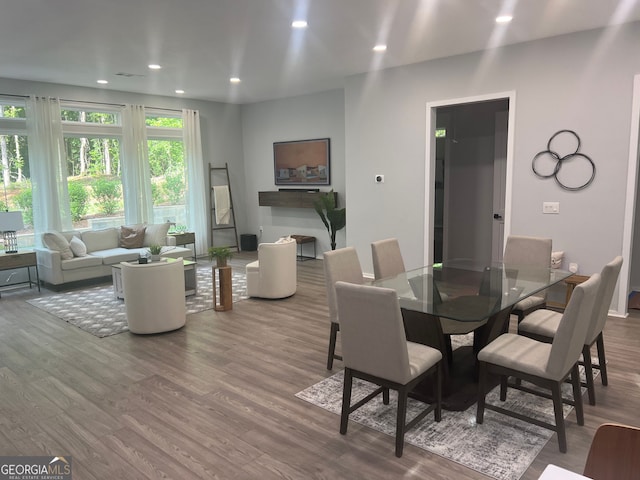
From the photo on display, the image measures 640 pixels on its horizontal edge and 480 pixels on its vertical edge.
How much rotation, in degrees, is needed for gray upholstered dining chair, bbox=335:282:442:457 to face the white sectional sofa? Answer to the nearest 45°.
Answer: approximately 90° to its left

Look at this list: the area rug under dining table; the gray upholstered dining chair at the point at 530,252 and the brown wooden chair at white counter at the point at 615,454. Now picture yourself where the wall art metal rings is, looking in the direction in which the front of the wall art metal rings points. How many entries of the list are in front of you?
3

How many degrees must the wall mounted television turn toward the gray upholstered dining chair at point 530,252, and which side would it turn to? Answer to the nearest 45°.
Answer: approximately 90° to its left

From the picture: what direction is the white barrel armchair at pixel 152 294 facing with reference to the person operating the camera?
facing away from the viewer

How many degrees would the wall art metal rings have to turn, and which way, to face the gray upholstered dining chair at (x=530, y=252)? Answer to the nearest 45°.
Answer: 0° — it already faces it

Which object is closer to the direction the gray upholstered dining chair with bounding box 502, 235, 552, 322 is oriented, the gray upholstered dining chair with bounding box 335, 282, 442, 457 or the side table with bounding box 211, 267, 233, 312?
the gray upholstered dining chair

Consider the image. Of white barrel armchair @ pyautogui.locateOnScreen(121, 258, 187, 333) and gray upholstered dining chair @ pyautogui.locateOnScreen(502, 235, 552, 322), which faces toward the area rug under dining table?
the gray upholstered dining chair

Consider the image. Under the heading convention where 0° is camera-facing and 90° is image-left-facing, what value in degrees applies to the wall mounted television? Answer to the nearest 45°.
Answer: approximately 45°

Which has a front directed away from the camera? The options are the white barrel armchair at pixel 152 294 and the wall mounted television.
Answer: the white barrel armchair

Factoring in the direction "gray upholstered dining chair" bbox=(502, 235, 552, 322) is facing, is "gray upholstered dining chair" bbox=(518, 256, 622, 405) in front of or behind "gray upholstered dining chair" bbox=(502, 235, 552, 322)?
in front

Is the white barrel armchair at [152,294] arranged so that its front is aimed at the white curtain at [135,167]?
yes

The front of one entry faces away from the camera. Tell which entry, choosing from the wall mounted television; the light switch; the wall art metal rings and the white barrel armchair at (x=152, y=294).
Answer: the white barrel armchair

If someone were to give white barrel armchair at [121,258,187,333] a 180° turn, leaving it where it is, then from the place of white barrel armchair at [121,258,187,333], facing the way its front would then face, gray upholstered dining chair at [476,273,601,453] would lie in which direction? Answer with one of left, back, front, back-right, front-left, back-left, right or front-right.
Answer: front-left

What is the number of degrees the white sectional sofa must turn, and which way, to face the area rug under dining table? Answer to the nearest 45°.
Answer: approximately 45° to its right
